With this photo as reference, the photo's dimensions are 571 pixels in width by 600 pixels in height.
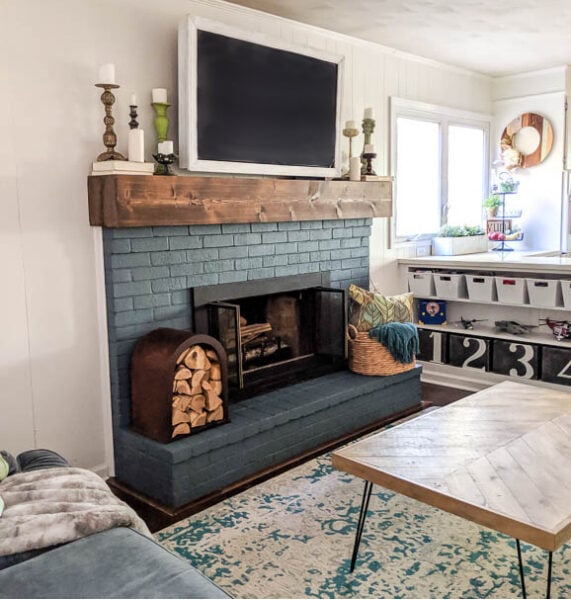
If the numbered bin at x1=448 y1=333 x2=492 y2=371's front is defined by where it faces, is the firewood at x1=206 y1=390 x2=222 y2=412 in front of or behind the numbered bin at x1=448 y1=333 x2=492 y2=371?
in front

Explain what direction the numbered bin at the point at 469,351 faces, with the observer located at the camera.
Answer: facing the viewer and to the left of the viewer

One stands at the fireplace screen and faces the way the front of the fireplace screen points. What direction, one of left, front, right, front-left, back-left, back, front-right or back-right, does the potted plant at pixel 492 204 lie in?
left

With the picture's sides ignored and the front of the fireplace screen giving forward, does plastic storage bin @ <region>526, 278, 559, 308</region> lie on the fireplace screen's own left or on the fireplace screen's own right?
on the fireplace screen's own left

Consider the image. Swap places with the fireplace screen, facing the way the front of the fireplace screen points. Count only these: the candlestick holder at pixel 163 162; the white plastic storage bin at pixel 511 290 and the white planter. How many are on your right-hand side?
1

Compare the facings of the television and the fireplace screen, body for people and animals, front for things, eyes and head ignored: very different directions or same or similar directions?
same or similar directions

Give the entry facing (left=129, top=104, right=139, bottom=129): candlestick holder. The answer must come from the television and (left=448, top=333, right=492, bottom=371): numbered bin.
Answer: the numbered bin

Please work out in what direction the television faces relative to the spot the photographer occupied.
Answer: facing the viewer and to the right of the viewer

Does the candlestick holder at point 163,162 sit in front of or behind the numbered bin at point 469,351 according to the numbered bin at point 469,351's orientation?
in front

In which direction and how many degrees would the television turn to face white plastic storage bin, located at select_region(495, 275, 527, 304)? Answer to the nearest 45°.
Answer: approximately 90° to its left

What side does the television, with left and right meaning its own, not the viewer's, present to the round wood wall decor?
left

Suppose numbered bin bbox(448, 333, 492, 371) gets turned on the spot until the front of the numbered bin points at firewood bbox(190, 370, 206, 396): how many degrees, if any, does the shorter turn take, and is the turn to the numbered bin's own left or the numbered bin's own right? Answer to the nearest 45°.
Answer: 0° — it already faces it

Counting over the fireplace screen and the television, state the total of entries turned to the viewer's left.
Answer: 0
